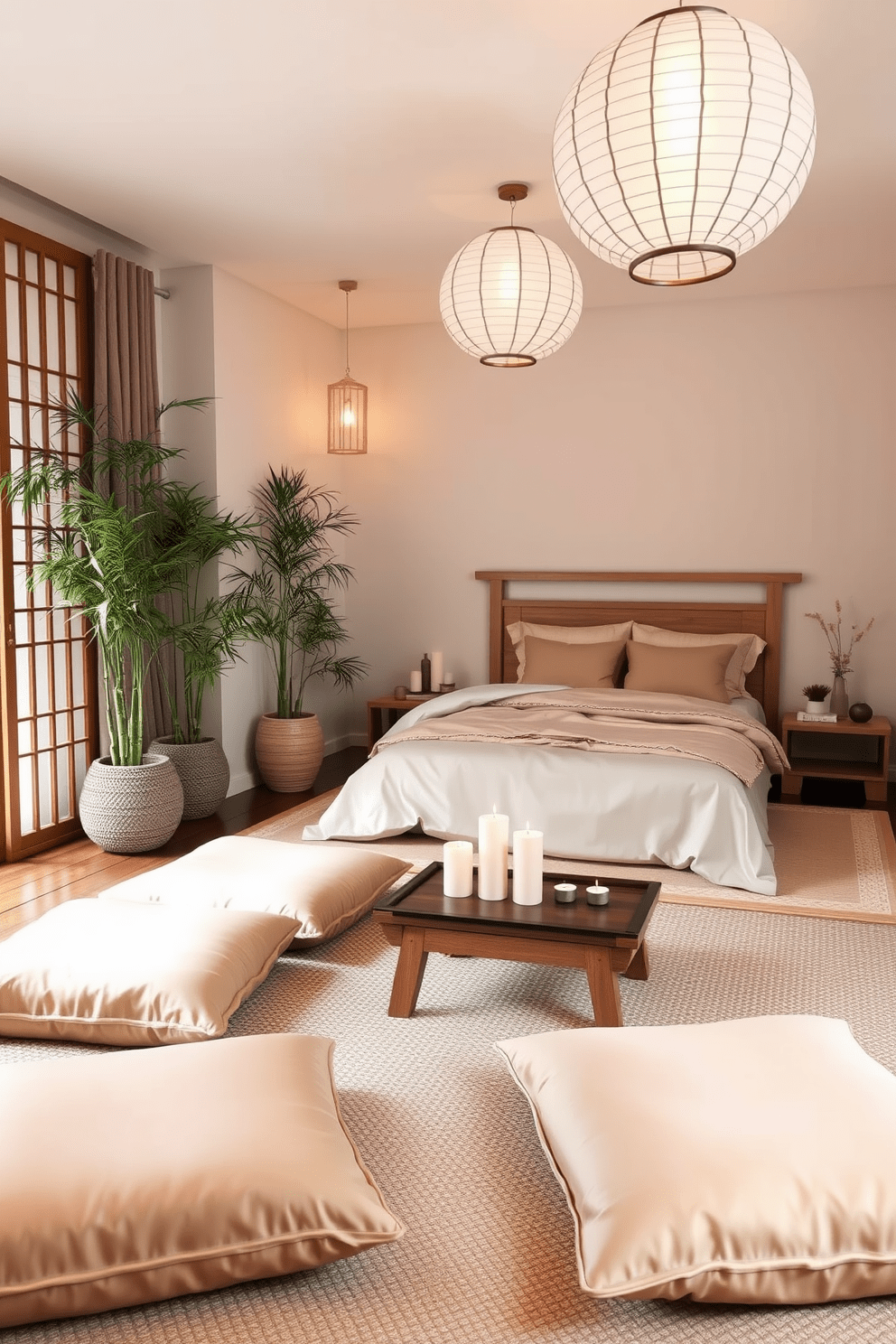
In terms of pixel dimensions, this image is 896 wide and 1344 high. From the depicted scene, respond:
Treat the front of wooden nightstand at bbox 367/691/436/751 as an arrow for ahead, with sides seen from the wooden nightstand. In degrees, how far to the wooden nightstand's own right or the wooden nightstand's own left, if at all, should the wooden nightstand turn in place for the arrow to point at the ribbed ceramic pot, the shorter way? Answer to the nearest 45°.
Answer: approximately 45° to the wooden nightstand's own right

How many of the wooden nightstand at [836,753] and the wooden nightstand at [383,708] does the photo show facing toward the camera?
2

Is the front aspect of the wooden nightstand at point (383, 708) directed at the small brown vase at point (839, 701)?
no

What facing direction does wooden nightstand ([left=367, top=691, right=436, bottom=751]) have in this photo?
toward the camera

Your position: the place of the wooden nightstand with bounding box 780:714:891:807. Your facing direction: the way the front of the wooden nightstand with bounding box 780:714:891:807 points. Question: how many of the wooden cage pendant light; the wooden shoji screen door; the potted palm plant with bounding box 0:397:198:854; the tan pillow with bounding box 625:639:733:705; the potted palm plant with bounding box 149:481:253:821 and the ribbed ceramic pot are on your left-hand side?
0

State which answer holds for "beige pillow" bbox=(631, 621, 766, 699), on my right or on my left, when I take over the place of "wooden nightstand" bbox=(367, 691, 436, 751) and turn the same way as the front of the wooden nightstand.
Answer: on my left

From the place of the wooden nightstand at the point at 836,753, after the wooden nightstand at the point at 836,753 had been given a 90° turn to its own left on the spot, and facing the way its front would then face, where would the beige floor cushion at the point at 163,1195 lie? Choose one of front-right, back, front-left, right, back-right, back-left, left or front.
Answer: right

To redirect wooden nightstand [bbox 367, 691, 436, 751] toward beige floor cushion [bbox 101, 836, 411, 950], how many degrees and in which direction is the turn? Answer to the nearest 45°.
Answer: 0° — it already faces it

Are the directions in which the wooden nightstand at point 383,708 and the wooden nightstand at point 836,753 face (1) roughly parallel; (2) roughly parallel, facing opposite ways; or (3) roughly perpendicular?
roughly parallel

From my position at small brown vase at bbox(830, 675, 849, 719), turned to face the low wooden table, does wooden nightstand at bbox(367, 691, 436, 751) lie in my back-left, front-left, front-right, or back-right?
front-right

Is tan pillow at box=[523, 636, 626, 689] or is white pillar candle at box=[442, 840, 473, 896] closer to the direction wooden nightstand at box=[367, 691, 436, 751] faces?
the white pillar candle

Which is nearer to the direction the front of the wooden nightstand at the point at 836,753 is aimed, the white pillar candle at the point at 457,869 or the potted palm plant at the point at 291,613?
the white pillar candle

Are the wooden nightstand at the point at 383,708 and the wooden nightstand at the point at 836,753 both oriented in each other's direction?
no

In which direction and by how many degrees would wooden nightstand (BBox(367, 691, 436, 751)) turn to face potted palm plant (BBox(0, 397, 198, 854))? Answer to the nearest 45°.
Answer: approximately 45° to its right

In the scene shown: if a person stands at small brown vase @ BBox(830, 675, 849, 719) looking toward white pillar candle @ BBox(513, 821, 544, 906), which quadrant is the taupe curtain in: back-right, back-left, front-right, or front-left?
front-right

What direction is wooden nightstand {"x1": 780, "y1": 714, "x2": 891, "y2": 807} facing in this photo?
toward the camera

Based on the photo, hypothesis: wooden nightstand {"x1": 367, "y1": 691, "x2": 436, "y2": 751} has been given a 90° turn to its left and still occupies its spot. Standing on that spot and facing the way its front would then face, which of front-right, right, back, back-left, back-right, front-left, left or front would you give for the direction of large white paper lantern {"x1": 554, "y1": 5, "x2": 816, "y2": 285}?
right

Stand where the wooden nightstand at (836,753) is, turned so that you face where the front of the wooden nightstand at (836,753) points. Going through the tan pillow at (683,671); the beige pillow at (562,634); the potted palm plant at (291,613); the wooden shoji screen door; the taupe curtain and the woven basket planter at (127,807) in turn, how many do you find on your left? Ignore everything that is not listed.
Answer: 0
